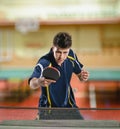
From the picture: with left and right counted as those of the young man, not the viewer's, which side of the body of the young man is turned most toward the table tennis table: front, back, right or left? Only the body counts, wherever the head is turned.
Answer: front

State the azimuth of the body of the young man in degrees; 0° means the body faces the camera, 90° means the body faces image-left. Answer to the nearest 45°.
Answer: approximately 0°
